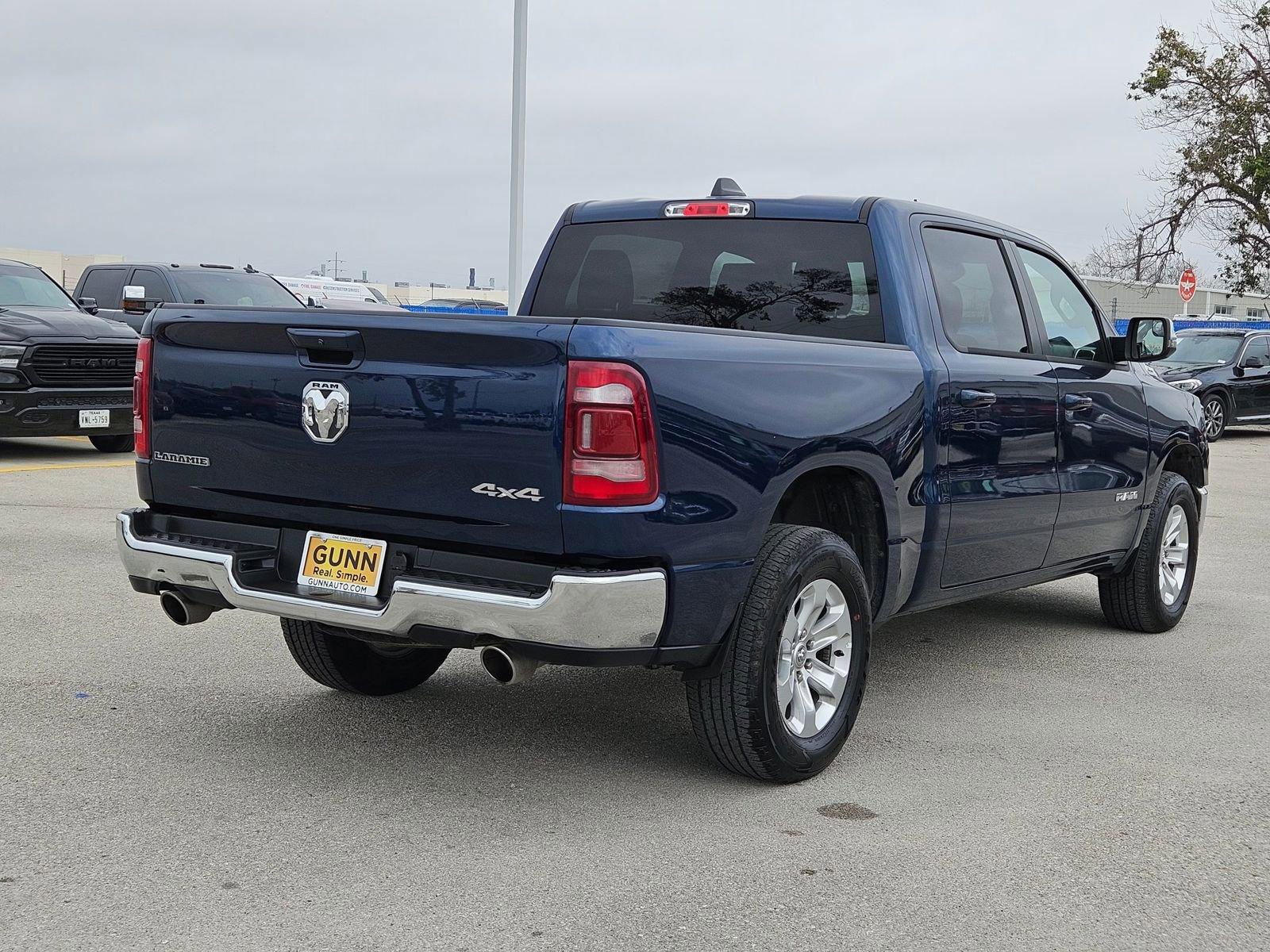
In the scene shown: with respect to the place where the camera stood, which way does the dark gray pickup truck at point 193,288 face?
facing the viewer and to the right of the viewer

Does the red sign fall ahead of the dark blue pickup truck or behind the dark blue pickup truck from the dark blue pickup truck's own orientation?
ahead

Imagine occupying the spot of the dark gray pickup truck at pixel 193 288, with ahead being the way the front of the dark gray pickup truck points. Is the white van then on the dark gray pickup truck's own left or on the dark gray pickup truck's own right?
on the dark gray pickup truck's own left

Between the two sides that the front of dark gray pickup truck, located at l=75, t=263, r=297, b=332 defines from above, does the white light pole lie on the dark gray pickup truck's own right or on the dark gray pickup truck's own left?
on the dark gray pickup truck's own left

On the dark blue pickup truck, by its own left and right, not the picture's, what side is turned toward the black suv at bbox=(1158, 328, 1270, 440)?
front

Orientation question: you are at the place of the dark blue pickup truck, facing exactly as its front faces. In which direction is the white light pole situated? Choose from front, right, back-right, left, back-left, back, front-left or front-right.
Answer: front-left

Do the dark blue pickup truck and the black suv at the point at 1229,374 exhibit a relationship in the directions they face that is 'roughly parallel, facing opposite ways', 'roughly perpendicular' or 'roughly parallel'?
roughly parallel, facing opposite ways

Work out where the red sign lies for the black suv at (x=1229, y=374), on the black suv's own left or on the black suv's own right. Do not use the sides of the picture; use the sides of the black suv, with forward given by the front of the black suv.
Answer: on the black suv's own right

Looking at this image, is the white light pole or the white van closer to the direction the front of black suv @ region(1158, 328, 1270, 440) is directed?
the white light pole

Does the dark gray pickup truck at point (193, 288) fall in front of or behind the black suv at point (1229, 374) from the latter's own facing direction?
in front

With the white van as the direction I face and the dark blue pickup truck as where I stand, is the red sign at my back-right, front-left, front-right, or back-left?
front-right

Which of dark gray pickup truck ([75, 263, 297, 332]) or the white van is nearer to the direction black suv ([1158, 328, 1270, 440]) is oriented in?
the dark gray pickup truck

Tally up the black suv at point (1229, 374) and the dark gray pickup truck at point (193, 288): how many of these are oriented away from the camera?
0

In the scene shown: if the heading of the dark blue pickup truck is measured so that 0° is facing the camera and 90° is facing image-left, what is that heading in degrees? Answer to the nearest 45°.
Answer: approximately 225°

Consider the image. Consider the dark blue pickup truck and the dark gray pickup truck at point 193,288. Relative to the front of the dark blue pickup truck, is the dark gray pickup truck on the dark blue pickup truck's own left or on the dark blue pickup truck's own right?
on the dark blue pickup truck's own left

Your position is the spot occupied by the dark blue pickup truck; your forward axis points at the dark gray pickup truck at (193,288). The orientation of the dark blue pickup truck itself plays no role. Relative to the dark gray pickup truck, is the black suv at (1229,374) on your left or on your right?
right

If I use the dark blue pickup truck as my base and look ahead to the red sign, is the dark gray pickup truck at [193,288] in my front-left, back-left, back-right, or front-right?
front-left

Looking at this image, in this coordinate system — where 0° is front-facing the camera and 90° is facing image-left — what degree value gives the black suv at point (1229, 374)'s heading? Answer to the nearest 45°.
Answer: approximately 45°

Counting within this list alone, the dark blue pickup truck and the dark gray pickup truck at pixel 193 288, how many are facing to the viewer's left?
0

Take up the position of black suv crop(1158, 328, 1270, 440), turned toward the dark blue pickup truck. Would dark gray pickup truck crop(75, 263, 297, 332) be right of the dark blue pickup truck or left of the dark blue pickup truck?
right

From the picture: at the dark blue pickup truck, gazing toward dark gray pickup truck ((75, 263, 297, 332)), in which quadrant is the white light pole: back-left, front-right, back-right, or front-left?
front-right

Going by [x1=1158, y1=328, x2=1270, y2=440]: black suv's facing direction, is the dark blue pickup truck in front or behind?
in front
